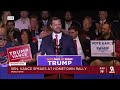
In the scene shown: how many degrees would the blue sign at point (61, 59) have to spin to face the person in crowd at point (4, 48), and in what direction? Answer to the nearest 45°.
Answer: approximately 90° to its right

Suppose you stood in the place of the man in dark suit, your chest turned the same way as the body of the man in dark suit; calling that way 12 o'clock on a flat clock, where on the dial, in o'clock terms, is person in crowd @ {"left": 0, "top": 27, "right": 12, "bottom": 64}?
The person in crowd is roughly at 3 o'clock from the man in dark suit.

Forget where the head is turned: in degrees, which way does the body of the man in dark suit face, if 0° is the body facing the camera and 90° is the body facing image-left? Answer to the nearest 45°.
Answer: approximately 0°

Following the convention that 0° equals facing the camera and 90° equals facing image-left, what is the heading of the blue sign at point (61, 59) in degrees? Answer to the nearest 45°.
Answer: approximately 0°

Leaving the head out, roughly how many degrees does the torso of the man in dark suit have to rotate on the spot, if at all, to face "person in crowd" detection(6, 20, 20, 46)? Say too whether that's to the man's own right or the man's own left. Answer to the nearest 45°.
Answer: approximately 90° to the man's own right

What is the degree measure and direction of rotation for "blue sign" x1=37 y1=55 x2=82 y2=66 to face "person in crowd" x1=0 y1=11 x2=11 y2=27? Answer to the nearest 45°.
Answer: approximately 90° to its right

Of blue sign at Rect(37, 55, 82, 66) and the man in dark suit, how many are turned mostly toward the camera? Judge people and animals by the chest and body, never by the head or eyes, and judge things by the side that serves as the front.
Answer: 2

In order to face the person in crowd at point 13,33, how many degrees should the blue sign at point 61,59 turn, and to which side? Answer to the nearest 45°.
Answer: approximately 90° to its right

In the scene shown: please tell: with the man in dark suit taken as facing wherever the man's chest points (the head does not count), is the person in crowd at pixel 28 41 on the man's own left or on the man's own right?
on the man's own right
